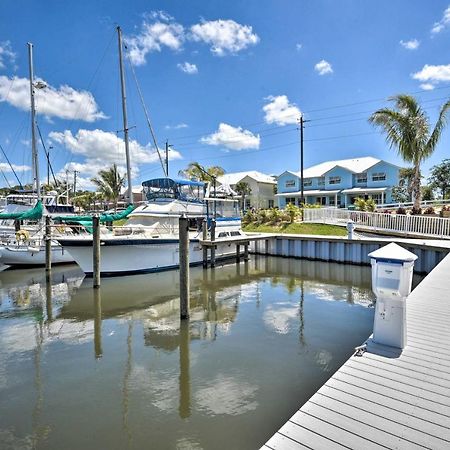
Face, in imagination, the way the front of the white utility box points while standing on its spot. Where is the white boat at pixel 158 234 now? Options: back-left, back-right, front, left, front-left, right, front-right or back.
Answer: back-right

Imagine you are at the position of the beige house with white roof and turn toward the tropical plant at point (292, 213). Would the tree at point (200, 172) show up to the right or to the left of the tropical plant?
right

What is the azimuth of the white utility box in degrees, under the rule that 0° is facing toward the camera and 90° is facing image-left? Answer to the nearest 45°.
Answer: approximately 0°

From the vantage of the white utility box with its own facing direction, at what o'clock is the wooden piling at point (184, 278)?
The wooden piling is roughly at 4 o'clock from the white utility box.

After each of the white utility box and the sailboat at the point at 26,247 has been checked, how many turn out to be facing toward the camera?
1

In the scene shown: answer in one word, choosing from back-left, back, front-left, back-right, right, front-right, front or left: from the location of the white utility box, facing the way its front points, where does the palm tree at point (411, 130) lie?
back

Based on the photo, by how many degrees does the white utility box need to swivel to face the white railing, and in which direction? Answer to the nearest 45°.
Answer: approximately 180°

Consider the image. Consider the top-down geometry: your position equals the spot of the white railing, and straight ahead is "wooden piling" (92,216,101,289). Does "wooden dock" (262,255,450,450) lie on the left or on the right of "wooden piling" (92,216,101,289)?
left
